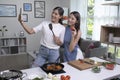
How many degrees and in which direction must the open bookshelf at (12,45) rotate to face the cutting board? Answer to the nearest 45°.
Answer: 0° — it already faces it

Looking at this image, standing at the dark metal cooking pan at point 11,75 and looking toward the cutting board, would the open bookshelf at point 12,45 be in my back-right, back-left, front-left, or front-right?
front-left

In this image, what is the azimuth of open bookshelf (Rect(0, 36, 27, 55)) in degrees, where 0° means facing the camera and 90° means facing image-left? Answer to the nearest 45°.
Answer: approximately 0°

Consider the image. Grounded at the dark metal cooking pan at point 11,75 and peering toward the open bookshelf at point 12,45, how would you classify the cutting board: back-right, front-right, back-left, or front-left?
front-right

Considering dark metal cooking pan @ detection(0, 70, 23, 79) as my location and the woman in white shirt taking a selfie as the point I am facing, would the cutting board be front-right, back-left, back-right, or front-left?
front-right

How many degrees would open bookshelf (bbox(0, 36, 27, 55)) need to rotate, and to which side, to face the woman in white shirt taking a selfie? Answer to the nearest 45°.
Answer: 0° — it already faces them

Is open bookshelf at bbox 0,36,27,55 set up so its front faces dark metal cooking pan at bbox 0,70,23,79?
yes
